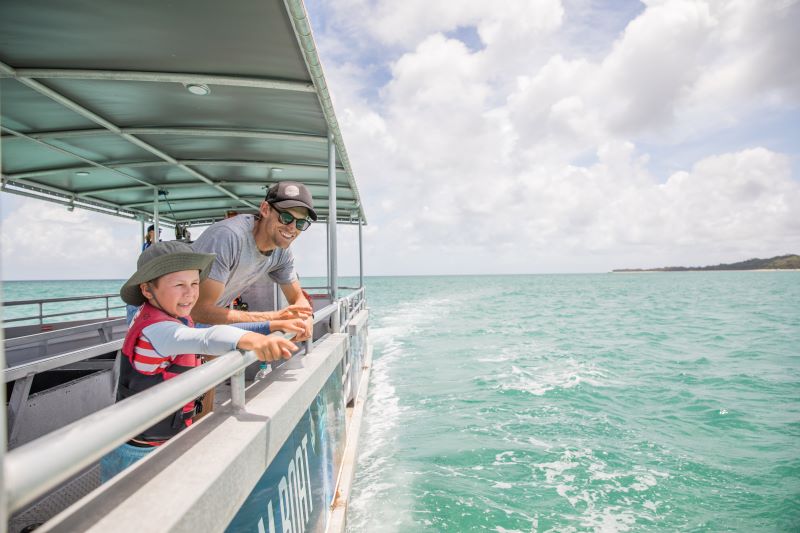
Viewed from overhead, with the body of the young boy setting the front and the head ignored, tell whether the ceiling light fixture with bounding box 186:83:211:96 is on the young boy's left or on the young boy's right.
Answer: on the young boy's left

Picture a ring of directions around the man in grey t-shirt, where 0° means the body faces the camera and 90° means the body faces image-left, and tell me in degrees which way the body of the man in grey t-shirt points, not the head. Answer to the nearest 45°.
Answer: approximately 315°

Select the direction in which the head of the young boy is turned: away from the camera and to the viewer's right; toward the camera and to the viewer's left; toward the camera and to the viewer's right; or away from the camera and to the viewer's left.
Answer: toward the camera and to the viewer's right

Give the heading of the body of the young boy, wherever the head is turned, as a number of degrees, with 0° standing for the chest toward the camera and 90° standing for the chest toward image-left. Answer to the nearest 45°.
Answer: approximately 270°

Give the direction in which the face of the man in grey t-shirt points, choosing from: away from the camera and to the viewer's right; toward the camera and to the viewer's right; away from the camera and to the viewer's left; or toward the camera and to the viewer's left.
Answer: toward the camera and to the viewer's right
